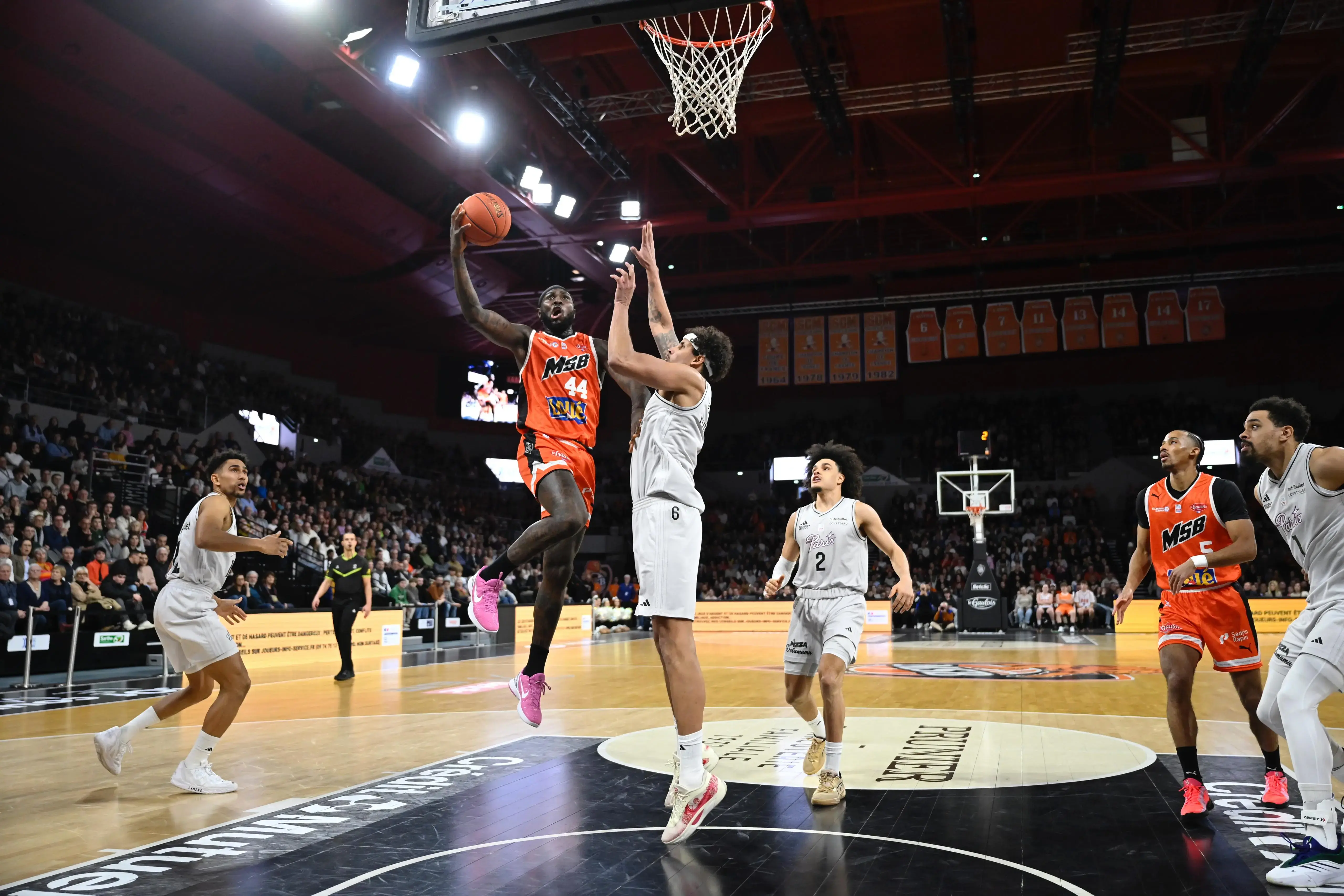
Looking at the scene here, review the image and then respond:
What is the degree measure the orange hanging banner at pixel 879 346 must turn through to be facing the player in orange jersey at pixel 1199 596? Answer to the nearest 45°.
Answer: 0° — it already faces them

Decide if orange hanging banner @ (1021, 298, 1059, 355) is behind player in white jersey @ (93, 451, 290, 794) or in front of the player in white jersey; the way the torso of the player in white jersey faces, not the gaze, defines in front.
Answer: in front

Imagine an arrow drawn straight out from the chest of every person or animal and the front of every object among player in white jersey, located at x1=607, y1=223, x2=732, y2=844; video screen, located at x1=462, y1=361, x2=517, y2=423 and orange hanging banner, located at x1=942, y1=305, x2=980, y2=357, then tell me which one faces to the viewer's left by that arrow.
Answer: the player in white jersey

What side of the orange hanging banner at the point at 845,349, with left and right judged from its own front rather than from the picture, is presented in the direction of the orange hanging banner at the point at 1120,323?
left

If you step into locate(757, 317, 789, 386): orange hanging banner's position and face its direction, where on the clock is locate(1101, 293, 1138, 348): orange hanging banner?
locate(1101, 293, 1138, 348): orange hanging banner is roughly at 9 o'clock from locate(757, 317, 789, 386): orange hanging banner.

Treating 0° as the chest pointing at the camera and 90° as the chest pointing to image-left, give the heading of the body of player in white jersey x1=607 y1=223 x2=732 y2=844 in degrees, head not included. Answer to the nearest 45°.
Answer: approximately 90°

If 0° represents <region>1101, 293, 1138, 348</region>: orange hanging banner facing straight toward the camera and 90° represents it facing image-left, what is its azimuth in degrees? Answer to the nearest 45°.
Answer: approximately 0°

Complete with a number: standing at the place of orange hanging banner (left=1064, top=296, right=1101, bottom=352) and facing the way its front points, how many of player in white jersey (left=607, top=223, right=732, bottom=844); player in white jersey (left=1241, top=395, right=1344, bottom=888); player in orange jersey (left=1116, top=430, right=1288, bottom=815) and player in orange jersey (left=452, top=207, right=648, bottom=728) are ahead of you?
4

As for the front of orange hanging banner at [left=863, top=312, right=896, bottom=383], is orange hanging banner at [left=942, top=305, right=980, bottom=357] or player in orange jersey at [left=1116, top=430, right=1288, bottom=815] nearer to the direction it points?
the player in orange jersey

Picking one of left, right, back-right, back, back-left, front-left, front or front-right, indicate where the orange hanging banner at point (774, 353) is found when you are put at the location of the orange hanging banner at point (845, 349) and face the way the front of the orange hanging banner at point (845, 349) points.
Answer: right
